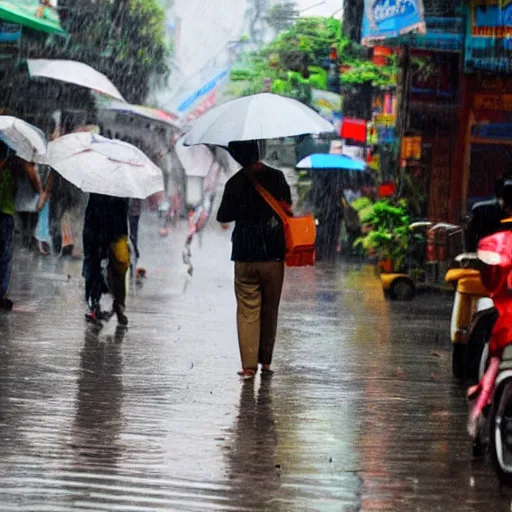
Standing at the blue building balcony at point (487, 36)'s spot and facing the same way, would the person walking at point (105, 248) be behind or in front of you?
in front

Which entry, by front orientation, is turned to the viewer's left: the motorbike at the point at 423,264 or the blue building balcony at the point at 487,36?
the motorbike

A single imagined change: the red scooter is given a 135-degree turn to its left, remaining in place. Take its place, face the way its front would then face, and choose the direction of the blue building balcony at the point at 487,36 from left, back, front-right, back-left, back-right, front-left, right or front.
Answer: left

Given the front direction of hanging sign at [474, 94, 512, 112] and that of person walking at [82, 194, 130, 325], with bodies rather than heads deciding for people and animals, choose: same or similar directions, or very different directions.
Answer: very different directions

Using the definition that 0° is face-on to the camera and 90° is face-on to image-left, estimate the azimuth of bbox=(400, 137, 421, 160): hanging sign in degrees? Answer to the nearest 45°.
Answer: approximately 0°

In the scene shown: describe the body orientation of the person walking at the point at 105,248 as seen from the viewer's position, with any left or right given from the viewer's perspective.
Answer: facing away from the viewer

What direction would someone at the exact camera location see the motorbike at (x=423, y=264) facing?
facing to the left of the viewer

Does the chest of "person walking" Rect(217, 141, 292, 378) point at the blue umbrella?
yes
